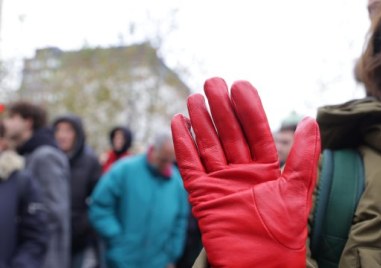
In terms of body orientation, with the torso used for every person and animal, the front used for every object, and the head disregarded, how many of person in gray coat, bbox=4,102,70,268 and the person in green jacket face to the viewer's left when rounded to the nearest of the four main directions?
1

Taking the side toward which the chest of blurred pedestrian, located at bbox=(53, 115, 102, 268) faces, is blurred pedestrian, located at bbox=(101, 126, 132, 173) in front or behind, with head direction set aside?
behind

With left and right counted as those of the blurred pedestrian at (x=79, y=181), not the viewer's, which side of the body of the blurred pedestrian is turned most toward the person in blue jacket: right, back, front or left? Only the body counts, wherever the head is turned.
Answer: left

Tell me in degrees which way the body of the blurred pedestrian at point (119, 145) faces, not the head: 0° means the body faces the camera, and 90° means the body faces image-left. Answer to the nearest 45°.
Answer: approximately 45°

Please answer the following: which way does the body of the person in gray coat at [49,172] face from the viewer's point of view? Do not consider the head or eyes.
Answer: to the viewer's left

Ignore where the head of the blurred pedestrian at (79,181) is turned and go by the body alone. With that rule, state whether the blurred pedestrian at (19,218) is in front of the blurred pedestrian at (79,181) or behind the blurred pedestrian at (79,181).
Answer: in front

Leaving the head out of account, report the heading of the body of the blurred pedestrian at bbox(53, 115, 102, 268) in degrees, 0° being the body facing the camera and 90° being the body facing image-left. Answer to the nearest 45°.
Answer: approximately 45°

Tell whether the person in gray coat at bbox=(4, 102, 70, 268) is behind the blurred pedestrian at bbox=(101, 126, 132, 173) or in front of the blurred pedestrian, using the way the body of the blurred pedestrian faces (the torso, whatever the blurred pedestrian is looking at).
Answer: in front
